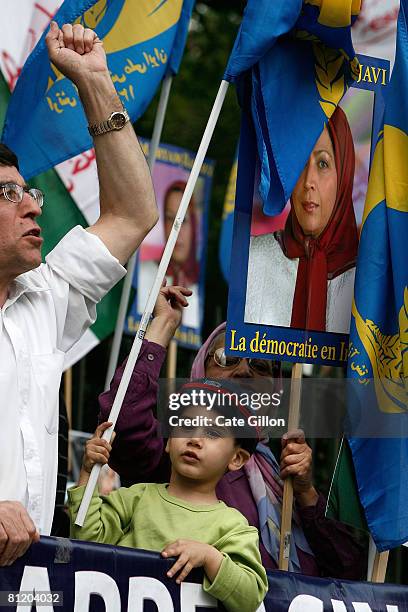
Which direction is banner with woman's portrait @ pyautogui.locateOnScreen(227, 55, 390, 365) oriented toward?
toward the camera

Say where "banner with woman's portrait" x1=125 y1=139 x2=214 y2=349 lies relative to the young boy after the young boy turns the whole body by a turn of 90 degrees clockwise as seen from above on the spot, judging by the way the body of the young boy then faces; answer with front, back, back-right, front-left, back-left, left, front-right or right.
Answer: front-right

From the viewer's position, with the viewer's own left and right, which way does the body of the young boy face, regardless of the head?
facing the viewer and to the left of the viewer

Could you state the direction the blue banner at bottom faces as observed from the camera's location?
facing the viewer

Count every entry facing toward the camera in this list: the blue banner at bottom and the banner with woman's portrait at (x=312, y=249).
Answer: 2

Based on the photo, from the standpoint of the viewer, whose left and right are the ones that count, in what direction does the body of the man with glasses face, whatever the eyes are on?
facing the viewer and to the right of the viewer

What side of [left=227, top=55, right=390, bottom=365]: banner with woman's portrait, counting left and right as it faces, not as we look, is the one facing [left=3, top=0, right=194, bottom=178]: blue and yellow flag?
right
